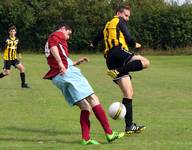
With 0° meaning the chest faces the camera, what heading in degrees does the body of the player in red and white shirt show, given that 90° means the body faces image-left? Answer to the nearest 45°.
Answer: approximately 270°

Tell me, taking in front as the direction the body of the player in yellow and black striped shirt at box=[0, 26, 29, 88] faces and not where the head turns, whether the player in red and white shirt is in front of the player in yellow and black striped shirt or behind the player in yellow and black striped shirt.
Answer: in front

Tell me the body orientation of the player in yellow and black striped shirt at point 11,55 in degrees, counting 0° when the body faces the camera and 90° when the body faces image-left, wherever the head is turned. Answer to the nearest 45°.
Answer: approximately 315°

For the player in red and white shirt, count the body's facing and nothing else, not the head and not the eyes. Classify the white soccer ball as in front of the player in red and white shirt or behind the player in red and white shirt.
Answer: in front

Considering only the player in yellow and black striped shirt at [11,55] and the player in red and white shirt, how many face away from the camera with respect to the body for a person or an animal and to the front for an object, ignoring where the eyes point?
0

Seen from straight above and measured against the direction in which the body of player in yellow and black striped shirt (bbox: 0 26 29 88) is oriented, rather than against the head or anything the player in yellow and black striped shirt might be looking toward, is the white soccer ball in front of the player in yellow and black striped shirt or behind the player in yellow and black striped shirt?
in front

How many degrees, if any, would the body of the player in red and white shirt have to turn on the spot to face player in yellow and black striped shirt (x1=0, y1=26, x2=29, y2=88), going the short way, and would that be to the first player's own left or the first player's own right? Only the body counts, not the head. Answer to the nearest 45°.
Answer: approximately 90° to the first player's own left
